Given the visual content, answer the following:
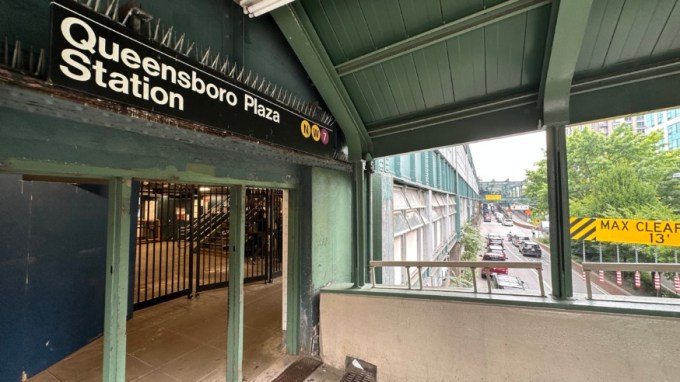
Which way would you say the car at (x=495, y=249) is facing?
away from the camera

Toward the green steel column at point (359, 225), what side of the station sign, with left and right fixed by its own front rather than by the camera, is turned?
left

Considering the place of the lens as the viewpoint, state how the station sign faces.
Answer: facing the viewer and to the right of the viewer

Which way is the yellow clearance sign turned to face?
toward the camera

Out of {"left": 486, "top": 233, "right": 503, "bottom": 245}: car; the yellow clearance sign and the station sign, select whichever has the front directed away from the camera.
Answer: the car

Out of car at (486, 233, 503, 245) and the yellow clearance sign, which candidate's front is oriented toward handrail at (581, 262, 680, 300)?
the yellow clearance sign

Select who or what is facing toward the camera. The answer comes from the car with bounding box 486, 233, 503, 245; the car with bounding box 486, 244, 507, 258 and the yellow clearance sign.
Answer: the yellow clearance sign

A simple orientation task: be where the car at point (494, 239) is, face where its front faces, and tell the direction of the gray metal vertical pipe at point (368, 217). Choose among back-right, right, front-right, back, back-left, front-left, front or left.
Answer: back

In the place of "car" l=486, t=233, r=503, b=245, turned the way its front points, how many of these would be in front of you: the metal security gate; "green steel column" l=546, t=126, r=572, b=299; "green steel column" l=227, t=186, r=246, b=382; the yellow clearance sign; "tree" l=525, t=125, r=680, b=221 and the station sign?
0

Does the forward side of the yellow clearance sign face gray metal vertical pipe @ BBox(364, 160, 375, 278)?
no
